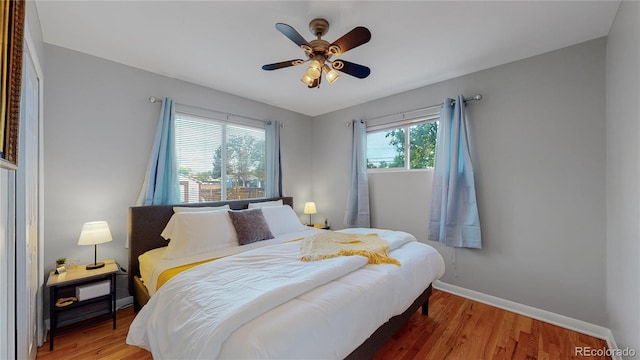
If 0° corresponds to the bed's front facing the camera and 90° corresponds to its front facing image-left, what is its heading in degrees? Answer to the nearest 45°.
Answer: approximately 315°

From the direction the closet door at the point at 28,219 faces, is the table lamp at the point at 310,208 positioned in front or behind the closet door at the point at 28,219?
in front

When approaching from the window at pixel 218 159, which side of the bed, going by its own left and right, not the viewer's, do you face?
back

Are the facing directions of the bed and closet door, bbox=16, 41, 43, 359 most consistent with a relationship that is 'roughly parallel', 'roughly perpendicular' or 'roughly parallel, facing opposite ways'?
roughly perpendicular

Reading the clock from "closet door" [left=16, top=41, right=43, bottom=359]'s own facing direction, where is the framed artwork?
The framed artwork is roughly at 3 o'clock from the closet door.

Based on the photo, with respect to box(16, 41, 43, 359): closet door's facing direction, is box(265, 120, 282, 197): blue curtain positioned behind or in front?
in front

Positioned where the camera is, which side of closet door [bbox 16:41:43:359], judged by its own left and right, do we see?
right

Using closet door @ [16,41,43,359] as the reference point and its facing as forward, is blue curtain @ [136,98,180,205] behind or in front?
in front
